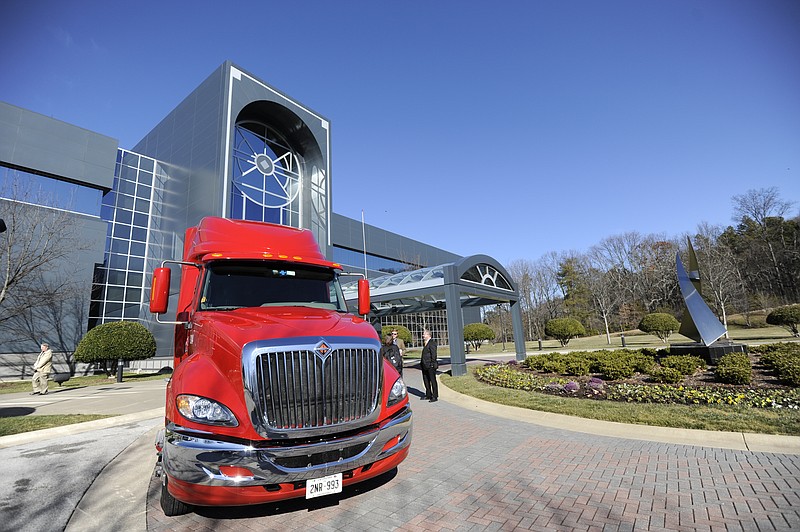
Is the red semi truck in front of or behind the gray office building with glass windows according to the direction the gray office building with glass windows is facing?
in front

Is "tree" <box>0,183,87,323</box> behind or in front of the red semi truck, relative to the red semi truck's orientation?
behind

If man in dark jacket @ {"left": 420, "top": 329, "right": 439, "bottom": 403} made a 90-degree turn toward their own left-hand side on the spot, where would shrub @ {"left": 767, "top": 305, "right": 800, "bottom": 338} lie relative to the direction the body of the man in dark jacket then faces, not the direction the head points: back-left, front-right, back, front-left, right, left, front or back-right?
left

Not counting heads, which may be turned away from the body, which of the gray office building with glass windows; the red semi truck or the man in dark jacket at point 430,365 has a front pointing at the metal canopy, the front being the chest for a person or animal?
the gray office building with glass windows

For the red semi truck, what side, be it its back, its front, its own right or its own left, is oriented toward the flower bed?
left

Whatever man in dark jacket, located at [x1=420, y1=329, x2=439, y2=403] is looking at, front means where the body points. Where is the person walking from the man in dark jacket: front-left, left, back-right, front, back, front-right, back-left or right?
front-right

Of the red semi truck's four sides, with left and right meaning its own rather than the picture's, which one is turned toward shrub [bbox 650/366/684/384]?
left

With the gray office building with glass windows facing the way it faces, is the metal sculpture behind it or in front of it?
in front

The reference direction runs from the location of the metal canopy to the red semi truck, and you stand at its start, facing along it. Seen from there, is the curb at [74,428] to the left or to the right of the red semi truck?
right

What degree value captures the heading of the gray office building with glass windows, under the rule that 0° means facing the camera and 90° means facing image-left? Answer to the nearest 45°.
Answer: approximately 315°

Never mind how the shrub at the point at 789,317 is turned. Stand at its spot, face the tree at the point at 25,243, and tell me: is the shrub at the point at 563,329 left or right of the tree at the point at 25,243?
right

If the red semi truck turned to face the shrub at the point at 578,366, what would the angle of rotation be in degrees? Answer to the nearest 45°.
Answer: approximately 90° to its left

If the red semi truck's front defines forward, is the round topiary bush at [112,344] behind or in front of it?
behind

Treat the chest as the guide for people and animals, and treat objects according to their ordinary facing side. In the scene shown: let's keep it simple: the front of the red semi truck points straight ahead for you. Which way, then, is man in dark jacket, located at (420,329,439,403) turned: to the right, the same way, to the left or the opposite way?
to the right

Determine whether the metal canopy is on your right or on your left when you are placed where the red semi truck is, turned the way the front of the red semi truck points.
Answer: on your left
